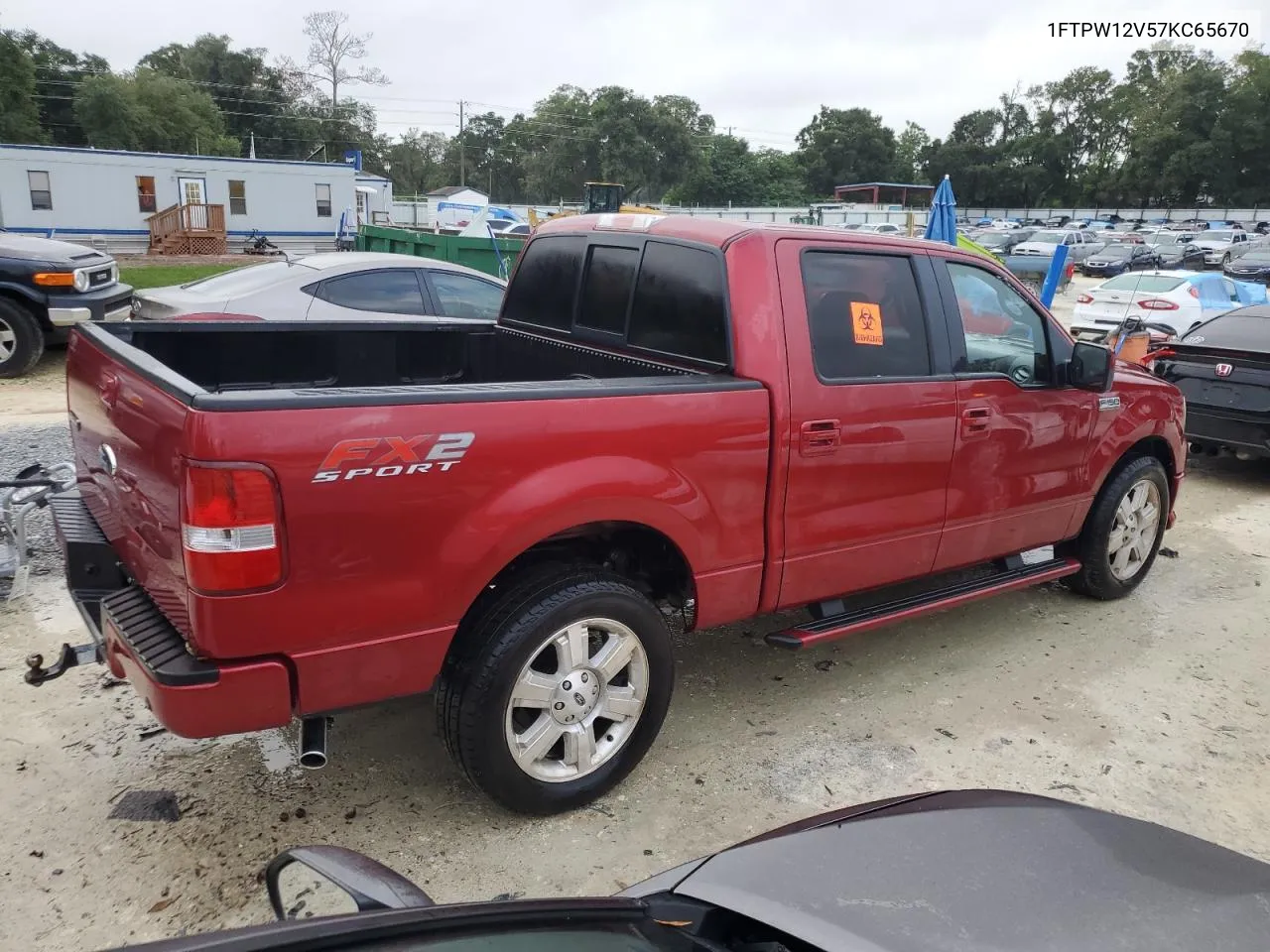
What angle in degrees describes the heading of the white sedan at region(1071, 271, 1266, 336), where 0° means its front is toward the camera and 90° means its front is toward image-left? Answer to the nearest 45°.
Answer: approximately 225°

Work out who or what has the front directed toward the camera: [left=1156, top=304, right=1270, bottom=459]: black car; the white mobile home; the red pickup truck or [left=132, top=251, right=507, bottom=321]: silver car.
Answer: the white mobile home

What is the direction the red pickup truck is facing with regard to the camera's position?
facing away from the viewer and to the right of the viewer

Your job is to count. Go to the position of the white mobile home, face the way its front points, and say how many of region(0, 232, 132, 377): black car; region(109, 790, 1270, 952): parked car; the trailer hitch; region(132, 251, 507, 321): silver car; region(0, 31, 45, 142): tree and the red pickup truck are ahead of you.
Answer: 5

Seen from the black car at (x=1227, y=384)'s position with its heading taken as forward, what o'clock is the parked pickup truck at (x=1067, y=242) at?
The parked pickup truck is roughly at 10 o'clock from the black car.

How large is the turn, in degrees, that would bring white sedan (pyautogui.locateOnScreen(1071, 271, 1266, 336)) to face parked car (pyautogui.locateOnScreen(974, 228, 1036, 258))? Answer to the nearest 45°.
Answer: approximately 45° to its left

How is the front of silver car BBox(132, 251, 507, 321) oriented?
to the viewer's right

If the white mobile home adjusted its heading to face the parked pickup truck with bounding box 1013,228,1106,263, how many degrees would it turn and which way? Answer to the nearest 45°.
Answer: approximately 90° to its left

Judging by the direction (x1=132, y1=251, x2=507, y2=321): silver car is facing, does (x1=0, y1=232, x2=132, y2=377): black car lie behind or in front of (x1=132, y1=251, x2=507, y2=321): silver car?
behind
